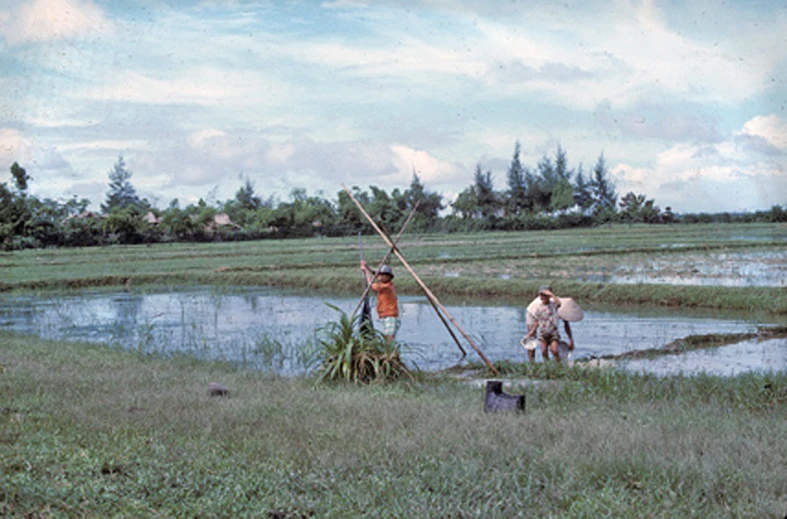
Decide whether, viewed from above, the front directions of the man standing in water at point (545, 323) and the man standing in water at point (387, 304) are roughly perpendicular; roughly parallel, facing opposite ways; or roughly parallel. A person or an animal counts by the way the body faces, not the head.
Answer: roughly perpendicular

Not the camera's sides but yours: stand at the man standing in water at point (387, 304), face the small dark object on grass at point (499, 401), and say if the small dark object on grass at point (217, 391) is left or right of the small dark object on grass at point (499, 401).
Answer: right

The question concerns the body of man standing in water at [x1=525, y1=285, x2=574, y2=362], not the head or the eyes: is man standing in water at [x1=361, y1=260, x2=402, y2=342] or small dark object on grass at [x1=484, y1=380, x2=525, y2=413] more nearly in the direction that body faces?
the small dark object on grass

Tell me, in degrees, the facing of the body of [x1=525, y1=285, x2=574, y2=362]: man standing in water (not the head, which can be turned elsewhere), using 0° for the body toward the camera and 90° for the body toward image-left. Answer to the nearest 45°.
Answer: approximately 0°

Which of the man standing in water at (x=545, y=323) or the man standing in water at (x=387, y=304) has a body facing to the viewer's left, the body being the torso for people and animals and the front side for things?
the man standing in water at (x=387, y=304)

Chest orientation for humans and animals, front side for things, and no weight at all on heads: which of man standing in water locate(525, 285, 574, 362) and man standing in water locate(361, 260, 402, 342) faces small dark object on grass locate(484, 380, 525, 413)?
man standing in water locate(525, 285, 574, 362)

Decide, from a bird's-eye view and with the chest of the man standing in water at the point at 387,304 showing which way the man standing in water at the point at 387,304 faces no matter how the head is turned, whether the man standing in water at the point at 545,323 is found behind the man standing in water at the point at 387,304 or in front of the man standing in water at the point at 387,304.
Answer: behind

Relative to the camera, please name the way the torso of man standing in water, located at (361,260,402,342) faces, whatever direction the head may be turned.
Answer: to the viewer's left

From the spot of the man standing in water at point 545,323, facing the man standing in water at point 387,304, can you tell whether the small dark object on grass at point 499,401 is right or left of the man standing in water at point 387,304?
left
